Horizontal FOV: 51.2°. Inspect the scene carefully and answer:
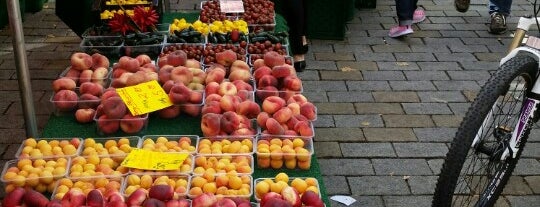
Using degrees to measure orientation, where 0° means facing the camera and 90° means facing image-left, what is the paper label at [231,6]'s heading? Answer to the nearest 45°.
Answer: approximately 0°

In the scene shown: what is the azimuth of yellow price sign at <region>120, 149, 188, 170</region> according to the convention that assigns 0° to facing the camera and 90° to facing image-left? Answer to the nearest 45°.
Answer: approximately 0°

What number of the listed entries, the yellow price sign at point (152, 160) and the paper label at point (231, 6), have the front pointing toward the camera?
2

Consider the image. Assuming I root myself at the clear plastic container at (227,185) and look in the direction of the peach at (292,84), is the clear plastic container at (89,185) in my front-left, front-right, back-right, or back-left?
back-left

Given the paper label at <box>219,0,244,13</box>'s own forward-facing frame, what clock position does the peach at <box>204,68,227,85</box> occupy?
The peach is roughly at 12 o'clock from the paper label.

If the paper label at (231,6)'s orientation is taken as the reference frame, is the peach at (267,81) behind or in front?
in front

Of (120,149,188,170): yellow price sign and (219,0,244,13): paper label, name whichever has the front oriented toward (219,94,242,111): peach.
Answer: the paper label

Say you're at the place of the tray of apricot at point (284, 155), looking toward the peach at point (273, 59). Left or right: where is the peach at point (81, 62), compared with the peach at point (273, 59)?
left

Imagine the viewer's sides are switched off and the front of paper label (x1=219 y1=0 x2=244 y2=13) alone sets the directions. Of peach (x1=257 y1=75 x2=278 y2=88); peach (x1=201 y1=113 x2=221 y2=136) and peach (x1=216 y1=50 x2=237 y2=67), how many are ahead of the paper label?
3

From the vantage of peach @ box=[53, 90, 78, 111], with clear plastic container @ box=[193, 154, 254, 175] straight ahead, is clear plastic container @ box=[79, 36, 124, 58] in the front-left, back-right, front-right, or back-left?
back-left

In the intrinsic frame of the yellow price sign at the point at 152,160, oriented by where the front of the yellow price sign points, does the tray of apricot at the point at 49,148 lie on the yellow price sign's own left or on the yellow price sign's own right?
on the yellow price sign's own right

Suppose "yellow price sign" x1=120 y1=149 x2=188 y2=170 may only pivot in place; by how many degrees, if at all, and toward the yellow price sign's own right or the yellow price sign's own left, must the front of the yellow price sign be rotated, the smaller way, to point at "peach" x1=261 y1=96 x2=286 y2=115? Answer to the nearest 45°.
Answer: approximately 135° to the yellow price sign's own left

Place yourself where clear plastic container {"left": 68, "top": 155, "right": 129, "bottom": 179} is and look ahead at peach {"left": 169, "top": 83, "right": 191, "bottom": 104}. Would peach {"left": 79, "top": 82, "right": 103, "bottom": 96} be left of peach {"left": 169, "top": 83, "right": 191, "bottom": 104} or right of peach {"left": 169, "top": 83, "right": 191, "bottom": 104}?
left
